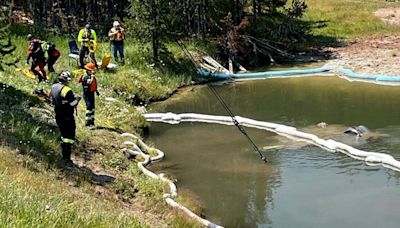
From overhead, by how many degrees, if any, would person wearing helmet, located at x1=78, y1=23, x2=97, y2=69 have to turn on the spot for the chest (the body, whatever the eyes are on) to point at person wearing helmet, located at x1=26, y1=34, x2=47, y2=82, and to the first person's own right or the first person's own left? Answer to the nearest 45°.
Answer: approximately 45° to the first person's own right

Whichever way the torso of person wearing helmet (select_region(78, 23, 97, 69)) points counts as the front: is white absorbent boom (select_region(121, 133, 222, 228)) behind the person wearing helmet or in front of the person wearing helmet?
in front

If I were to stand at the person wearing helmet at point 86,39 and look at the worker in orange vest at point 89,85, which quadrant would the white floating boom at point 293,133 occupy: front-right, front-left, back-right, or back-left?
front-left

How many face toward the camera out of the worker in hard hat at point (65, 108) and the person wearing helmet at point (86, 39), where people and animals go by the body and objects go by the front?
1

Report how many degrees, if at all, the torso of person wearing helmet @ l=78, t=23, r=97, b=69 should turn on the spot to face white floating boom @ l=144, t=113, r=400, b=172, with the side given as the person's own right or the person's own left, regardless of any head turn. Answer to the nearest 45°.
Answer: approximately 45° to the person's own left

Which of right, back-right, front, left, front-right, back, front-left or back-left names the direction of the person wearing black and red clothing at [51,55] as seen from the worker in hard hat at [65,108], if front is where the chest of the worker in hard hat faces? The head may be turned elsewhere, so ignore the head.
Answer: front-left

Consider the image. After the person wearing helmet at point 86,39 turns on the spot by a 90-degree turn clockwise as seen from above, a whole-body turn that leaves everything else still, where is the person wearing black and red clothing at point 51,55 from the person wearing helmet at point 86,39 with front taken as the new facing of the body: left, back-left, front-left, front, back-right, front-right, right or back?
front-left

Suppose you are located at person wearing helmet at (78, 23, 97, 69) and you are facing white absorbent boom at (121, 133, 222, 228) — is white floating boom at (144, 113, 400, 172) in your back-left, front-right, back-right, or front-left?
front-left

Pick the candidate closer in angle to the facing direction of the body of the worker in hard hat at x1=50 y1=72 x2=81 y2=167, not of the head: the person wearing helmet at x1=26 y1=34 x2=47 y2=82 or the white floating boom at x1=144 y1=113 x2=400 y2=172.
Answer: the white floating boom

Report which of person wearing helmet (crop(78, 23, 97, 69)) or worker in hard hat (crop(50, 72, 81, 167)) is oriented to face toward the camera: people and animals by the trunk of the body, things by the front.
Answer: the person wearing helmet

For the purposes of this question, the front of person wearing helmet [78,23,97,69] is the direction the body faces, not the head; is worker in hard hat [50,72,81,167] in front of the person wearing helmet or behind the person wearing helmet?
in front

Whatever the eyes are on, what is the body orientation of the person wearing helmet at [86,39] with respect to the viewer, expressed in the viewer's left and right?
facing the viewer

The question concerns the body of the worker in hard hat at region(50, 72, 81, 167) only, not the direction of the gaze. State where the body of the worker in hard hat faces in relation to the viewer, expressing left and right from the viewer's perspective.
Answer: facing away from the viewer and to the right of the viewer

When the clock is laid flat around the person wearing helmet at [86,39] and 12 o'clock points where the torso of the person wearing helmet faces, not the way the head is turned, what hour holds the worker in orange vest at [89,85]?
The worker in orange vest is roughly at 12 o'clock from the person wearing helmet.
